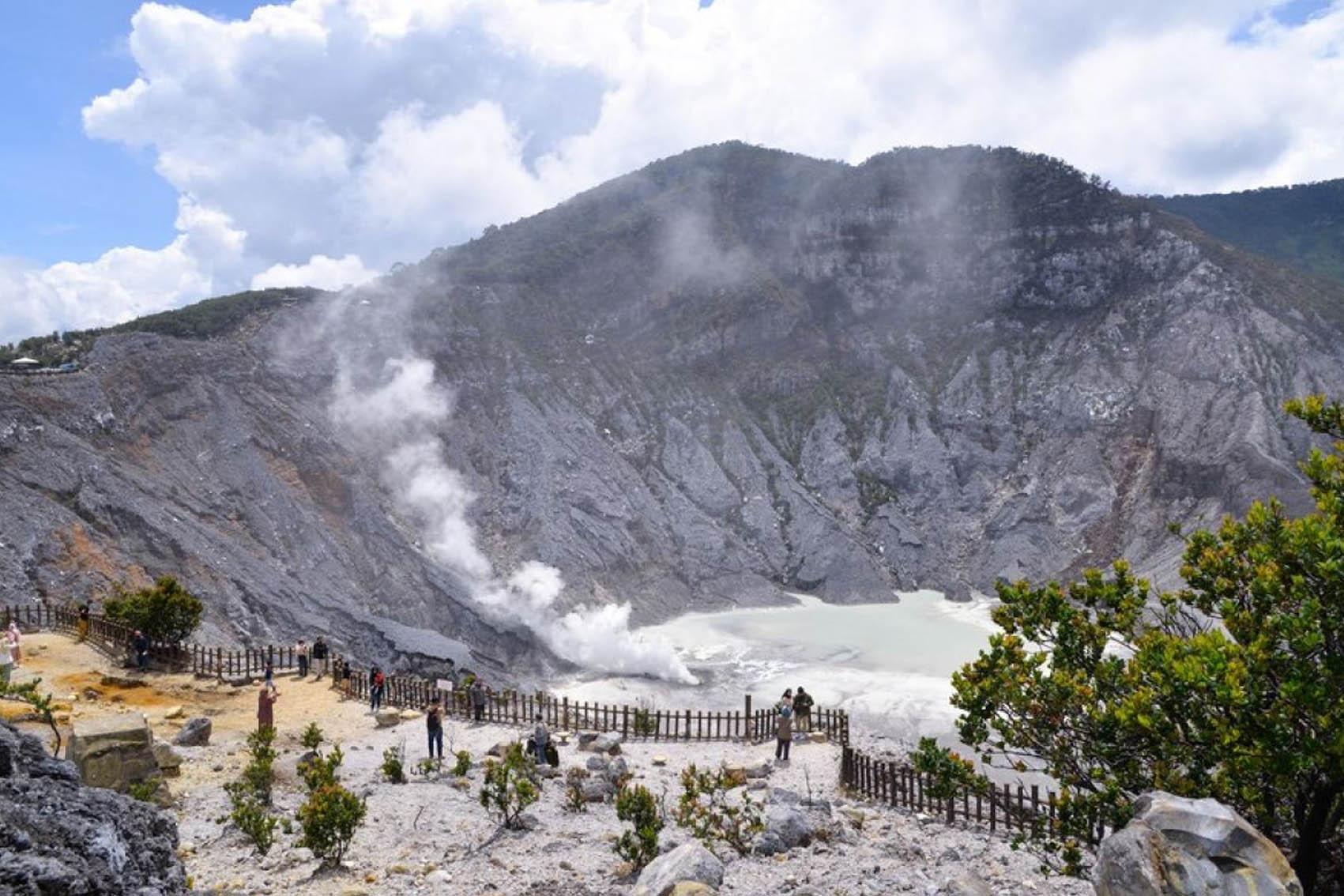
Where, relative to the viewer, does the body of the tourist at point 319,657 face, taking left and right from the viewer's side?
facing away from the viewer

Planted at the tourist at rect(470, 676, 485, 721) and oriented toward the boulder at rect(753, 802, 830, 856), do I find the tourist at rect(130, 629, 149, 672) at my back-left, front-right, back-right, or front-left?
back-right

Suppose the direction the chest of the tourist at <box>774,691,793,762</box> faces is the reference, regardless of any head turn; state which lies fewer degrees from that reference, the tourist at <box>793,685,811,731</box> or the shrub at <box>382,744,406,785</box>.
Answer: the tourist

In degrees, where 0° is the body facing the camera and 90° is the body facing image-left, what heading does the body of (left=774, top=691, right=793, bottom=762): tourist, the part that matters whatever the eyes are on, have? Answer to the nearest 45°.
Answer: approximately 180°

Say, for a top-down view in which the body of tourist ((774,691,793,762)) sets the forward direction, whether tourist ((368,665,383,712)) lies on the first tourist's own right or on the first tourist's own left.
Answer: on the first tourist's own left

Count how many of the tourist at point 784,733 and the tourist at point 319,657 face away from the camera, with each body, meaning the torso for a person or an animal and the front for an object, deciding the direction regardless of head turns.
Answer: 2

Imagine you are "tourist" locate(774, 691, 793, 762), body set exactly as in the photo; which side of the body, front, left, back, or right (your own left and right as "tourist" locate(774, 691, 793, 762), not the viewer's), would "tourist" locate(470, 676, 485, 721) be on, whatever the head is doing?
left

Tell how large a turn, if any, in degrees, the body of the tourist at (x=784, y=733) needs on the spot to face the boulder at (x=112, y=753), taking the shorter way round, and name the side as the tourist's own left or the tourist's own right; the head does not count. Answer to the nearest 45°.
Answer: approximately 135° to the tourist's own left

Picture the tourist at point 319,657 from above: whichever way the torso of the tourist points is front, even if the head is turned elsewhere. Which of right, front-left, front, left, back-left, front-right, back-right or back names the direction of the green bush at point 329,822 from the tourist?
back
